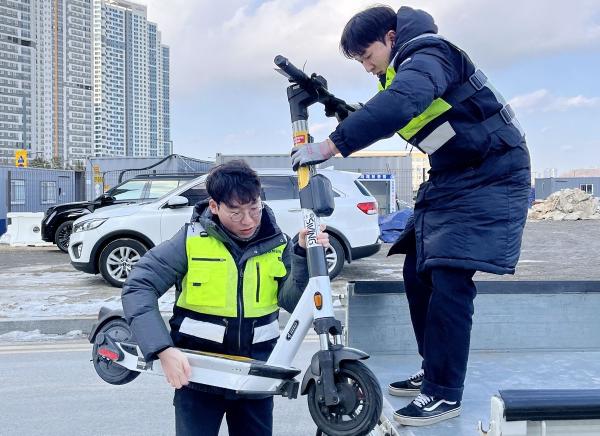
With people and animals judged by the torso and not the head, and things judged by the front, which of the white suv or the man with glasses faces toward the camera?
the man with glasses

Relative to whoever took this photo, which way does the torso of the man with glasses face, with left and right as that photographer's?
facing the viewer

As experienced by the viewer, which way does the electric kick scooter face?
facing the viewer and to the right of the viewer

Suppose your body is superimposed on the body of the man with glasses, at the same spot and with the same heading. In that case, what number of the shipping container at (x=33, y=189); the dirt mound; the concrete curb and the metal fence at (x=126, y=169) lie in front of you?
0

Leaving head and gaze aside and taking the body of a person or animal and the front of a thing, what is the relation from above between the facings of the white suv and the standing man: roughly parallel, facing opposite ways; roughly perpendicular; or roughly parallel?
roughly parallel

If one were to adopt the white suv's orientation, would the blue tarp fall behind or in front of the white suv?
behind

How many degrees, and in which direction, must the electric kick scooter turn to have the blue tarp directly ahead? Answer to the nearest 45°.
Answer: approximately 135° to its left

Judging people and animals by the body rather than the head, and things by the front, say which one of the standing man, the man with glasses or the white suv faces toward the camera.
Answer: the man with glasses

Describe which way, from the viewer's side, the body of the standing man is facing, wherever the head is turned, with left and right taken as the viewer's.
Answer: facing to the left of the viewer

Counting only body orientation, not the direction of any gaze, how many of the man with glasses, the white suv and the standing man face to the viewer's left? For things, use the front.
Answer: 2

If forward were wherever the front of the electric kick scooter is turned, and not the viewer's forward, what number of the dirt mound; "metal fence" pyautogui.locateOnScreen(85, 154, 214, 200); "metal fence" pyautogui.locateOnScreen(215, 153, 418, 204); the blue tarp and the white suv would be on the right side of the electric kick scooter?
0

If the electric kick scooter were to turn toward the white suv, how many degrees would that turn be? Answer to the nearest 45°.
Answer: approximately 135° to its left

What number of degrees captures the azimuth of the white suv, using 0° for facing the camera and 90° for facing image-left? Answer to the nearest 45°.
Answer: approximately 90°

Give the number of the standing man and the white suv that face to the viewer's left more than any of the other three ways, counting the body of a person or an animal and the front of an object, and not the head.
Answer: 2

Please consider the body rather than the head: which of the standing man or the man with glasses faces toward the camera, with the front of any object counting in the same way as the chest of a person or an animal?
the man with glasses

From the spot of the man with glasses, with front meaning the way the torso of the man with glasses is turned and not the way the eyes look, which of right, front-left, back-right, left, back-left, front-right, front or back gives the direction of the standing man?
left

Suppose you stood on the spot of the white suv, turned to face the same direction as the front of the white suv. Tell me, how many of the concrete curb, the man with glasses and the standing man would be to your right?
0

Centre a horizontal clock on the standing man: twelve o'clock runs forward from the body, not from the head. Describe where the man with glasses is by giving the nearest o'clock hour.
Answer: The man with glasses is roughly at 11 o'clock from the standing man.
